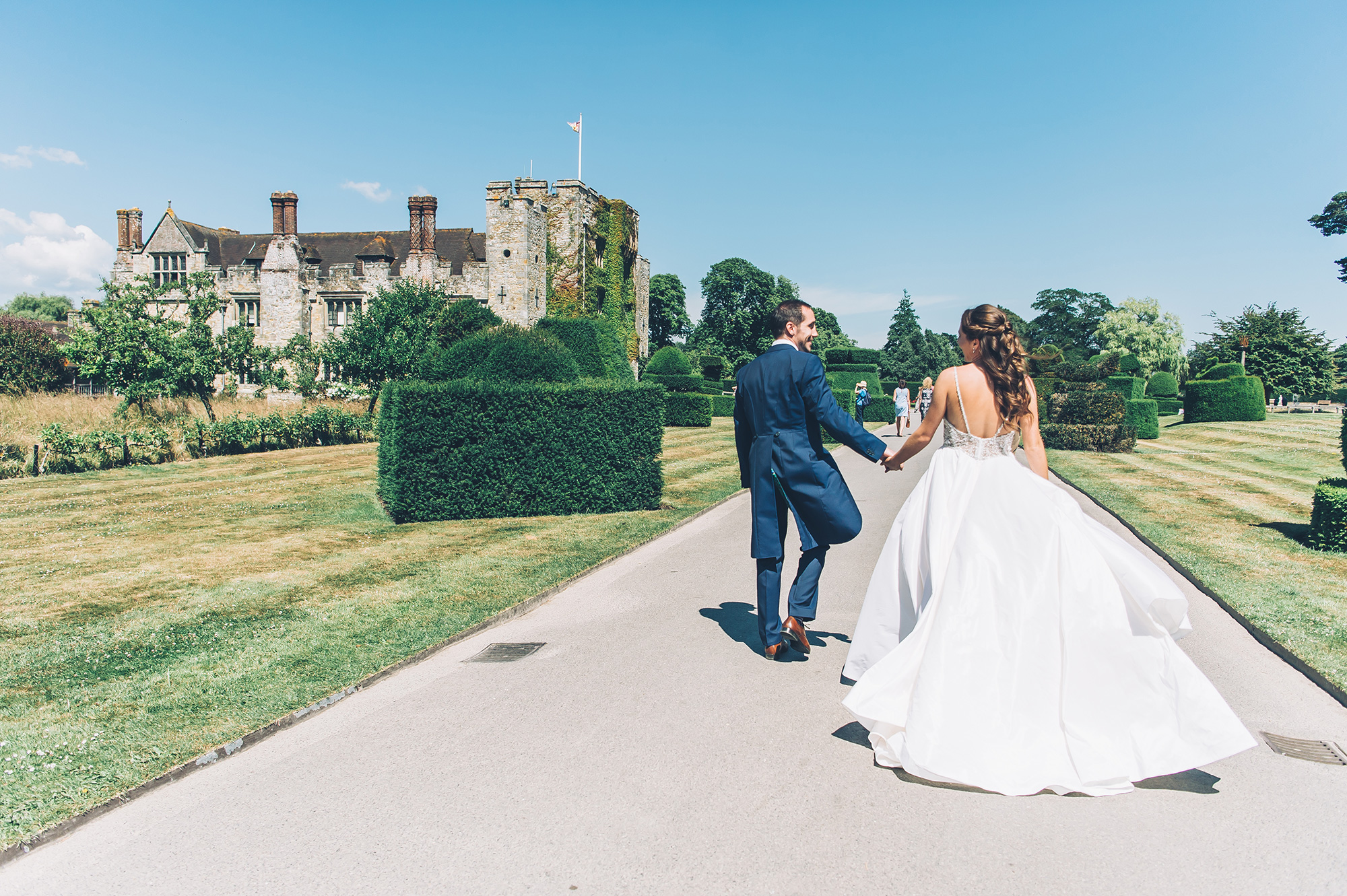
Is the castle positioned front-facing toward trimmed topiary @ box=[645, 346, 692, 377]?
no

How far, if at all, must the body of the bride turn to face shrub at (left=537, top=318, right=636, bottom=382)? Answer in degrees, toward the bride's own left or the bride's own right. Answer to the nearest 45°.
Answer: approximately 45° to the bride's own left

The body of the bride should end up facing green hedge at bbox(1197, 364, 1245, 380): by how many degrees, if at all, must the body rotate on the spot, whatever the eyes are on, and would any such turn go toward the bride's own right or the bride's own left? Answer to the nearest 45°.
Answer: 0° — they already face it

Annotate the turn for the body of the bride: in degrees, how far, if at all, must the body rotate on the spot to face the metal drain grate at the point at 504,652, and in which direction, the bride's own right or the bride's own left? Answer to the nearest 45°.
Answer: approximately 90° to the bride's own left

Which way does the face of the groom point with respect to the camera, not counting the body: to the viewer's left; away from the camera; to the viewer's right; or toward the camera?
to the viewer's right

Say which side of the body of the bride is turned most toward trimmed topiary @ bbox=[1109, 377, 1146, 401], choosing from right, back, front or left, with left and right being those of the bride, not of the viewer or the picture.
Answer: front

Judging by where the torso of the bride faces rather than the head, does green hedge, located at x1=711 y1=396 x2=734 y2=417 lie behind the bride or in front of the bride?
in front

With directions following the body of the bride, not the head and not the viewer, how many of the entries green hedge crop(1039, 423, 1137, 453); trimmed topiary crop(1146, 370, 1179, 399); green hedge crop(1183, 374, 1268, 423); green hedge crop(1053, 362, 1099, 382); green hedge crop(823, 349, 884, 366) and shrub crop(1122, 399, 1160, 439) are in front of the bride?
6

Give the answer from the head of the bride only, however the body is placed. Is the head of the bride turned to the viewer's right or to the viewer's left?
to the viewer's left

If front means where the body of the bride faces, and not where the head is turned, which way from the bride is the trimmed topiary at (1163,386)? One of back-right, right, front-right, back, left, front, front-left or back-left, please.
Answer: front

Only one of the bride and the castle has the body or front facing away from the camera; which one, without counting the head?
the bride

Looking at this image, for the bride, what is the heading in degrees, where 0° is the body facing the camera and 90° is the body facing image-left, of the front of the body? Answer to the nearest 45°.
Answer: approximately 180°

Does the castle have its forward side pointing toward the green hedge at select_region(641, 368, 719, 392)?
no
